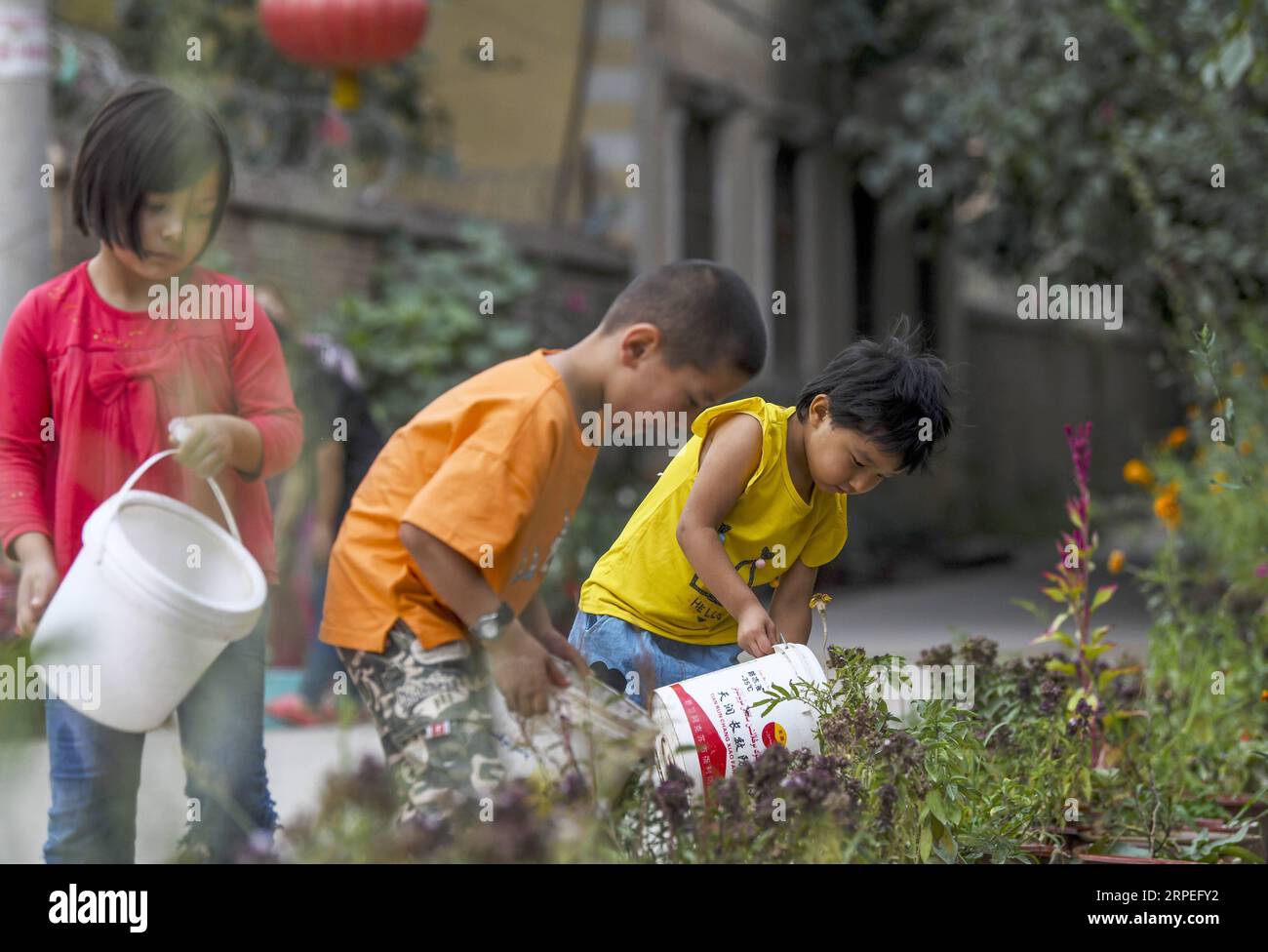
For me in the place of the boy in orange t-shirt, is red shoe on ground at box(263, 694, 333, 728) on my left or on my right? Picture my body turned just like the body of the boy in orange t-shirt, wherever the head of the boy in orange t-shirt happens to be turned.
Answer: on my left

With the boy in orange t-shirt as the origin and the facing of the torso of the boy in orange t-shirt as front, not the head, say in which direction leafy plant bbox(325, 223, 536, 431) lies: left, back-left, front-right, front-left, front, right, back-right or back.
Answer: left

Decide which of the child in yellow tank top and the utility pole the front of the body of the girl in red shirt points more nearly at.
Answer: the child in yellow tank top

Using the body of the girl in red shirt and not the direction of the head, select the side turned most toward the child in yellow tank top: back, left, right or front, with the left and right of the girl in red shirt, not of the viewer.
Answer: left

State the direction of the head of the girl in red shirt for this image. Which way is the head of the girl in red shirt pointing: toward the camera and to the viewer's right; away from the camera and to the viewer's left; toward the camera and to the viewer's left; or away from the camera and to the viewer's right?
toward the camera and to the viewer's right

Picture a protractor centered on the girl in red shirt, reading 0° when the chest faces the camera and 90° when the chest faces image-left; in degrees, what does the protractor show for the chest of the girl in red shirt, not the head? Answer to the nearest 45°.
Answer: approximately 0°

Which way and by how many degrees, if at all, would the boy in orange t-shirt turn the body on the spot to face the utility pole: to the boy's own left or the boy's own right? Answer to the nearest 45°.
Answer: approximately 135° to the boy's own left

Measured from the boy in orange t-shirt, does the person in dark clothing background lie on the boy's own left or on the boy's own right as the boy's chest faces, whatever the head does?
on the boy's own left

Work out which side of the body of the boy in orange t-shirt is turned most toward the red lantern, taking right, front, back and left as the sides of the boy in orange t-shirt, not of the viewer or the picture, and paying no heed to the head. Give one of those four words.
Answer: left

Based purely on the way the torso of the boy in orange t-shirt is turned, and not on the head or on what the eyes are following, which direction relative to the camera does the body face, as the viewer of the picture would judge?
to the viewer's right

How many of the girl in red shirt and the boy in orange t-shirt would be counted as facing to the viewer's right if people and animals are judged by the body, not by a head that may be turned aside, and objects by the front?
1

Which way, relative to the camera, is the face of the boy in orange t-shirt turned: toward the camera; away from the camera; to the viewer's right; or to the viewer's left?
to the viewer's right

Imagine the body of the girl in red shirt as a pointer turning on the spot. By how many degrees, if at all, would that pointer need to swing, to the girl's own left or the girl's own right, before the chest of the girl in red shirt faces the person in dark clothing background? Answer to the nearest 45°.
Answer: approximately 180°
